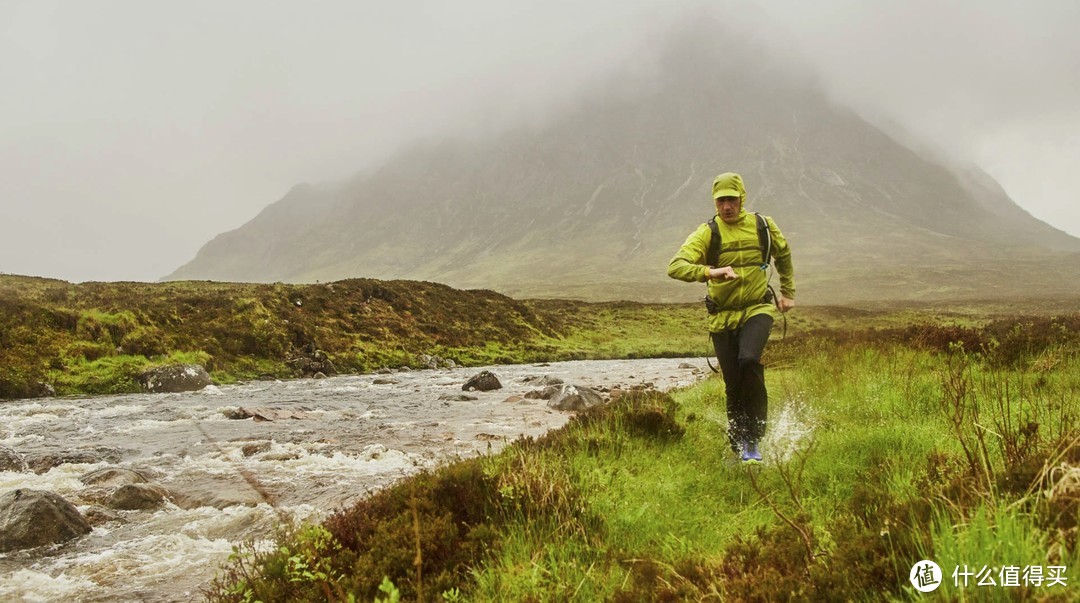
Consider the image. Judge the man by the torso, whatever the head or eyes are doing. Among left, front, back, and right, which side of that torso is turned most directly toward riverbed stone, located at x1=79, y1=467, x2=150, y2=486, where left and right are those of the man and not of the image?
right

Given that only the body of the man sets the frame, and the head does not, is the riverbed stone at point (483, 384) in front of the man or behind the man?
behind

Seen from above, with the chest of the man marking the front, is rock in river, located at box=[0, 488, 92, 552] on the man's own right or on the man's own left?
on the man's own right

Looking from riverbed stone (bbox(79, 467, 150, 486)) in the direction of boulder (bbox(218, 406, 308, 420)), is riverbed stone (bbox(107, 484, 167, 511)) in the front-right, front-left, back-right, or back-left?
back-right

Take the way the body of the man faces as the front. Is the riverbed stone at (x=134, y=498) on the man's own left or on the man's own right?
on the man's own right

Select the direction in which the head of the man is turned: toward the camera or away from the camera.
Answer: toward the camera

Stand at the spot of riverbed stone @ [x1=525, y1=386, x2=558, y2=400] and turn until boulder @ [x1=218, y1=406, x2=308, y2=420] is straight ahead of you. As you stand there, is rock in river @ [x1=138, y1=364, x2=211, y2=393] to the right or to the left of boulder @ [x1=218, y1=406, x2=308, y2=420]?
right

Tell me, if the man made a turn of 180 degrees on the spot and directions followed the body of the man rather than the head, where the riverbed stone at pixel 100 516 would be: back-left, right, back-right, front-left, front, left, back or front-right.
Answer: left

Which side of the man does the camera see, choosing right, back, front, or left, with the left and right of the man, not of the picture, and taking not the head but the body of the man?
front

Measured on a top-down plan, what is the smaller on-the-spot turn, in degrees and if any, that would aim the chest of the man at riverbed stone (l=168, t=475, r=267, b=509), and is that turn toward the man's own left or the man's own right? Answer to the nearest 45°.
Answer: approximately 90° to the man's own right
